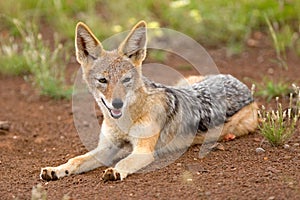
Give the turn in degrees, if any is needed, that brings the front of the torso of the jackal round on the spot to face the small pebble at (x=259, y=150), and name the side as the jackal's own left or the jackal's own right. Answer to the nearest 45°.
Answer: approximately 135° to the jackal's own left

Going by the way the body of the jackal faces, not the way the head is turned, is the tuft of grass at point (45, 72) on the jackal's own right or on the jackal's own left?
on the jackal's own right

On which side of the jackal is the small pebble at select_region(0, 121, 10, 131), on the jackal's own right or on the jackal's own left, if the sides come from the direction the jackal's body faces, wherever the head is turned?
on the jackal's own right

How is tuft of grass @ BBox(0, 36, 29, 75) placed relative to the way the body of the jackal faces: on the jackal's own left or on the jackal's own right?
on the jackal's own right

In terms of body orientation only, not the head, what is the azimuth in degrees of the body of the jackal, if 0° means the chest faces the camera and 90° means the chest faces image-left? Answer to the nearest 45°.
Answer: approximately 45°
